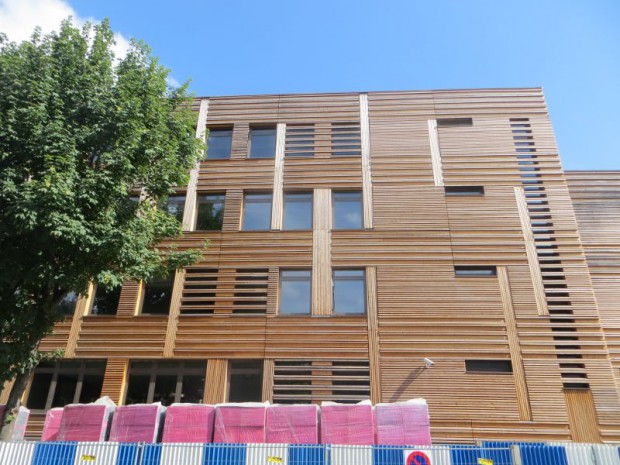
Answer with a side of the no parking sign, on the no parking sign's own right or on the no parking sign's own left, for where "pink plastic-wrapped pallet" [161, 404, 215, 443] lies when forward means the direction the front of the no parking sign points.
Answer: on the no parking sign's own right

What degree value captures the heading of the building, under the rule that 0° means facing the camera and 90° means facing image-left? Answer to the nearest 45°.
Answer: approximately 0°

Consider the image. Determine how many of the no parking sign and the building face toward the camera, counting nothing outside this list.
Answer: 2

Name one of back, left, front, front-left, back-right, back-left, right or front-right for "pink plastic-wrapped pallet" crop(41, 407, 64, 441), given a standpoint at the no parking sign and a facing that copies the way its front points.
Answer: right

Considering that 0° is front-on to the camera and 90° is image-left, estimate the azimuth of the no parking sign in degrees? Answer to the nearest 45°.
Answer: approximately 0°

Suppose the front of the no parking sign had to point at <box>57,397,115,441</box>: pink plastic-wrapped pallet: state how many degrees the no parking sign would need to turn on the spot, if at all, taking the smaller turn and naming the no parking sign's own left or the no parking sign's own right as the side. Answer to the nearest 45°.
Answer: approximately 90° to the no parking sign's own right

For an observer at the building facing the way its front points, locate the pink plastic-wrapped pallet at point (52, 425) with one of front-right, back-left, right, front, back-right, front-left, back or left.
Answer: right
